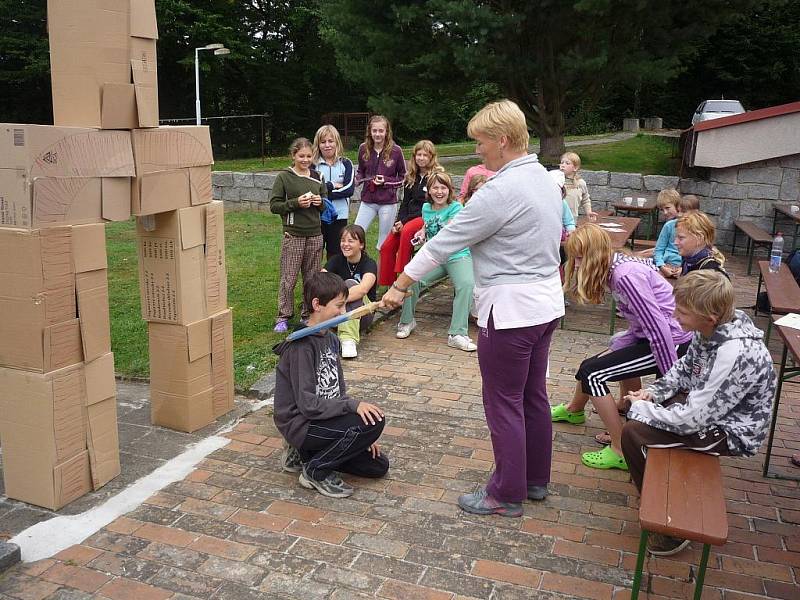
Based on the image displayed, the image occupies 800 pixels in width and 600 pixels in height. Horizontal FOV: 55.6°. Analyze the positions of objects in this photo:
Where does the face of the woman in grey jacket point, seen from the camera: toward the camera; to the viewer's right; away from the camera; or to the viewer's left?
to the viewer's left

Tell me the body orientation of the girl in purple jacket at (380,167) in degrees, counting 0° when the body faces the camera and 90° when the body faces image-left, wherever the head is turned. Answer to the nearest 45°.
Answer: approximately 0°

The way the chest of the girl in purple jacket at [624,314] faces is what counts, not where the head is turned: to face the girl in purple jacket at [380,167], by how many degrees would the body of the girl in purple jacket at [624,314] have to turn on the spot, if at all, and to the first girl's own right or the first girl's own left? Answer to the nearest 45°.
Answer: approximately 45° to the first girl's own right

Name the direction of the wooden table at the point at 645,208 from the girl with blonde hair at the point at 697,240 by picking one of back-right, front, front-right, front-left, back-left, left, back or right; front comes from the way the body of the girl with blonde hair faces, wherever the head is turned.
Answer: right

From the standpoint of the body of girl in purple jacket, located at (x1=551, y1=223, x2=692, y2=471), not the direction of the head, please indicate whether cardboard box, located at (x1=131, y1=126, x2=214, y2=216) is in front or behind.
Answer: in front

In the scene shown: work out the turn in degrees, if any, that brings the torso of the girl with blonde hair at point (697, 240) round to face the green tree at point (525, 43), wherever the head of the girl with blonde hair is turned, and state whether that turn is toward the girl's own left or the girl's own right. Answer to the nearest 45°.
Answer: approximately 90° to the girl's own right

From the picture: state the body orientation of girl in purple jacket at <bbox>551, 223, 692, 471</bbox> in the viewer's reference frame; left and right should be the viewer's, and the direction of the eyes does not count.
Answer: facing to the left of the viewer

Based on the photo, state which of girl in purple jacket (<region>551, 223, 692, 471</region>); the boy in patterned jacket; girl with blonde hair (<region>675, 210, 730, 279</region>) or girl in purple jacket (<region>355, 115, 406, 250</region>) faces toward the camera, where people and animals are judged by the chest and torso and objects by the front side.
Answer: girl in purple jacket (<region>355, 115, 406, 250</region>)

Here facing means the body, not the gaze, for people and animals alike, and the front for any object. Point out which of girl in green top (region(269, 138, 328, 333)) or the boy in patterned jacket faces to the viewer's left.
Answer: the boy in patterned jacket

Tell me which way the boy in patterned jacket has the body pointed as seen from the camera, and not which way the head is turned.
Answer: to the viewer's left

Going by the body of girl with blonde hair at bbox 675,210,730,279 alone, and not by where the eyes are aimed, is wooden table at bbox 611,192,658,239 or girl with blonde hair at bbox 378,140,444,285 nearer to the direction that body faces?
the girl with blonde hair

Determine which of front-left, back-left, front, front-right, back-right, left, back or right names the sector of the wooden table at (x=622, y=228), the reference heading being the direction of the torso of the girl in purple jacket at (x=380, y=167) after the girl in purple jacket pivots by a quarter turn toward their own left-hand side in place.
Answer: front

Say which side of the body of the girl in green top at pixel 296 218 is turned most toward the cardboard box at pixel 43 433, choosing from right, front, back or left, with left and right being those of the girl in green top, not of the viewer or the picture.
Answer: right

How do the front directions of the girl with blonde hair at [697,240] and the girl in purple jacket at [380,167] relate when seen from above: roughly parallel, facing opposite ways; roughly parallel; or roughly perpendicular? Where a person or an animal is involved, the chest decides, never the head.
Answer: roughly perpendicular

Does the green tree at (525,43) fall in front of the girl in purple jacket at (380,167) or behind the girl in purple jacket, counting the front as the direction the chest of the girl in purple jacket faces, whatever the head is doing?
behind

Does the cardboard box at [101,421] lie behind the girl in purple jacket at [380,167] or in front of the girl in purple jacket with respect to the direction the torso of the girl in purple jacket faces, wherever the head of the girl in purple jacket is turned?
in front

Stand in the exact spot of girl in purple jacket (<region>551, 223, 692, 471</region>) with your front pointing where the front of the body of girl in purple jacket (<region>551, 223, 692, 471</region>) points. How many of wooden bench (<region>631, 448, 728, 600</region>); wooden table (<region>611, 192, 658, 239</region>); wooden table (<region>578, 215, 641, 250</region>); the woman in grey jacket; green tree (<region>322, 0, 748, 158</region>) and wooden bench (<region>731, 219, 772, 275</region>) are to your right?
4
